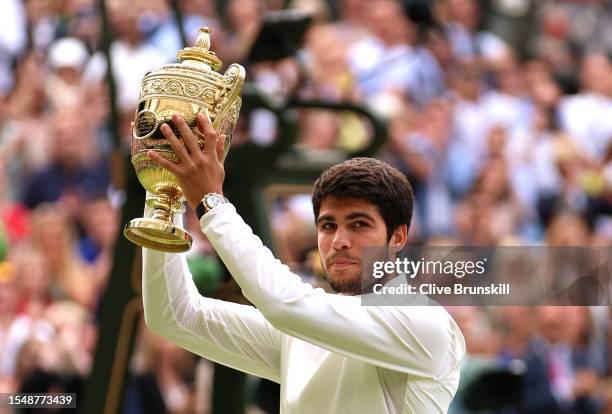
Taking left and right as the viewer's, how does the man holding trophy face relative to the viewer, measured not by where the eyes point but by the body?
facing the viewer and to the left of the viewer

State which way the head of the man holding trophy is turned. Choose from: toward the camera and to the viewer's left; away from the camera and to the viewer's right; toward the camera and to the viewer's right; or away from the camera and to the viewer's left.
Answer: toward the camera and to the viewer's left
